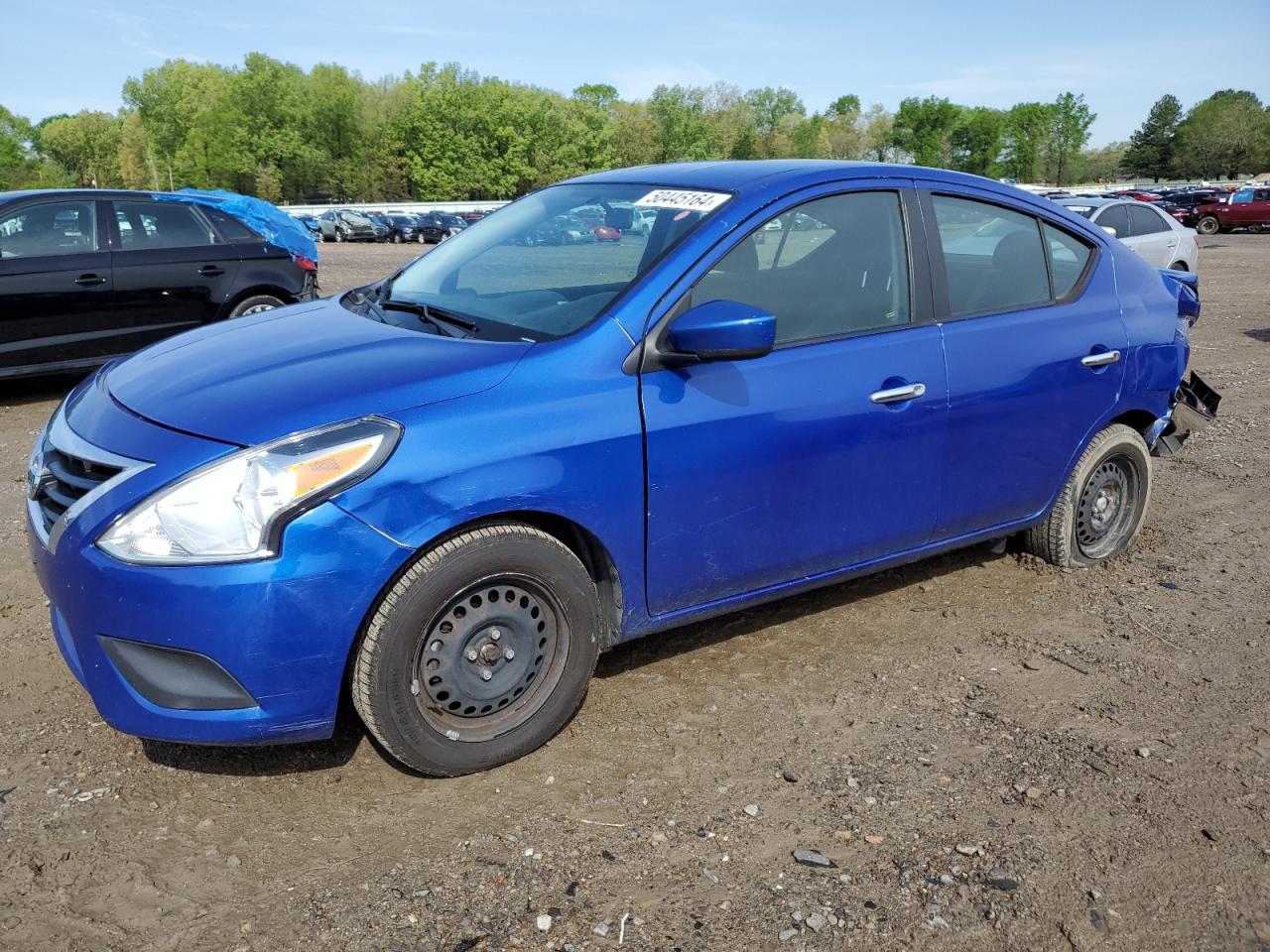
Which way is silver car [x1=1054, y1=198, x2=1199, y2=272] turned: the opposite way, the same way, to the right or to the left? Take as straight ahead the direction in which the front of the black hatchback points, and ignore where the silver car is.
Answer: the same way

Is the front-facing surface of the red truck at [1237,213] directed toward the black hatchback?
no

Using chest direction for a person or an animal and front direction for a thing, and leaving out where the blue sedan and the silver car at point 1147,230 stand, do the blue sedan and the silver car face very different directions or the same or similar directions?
same or similar directions

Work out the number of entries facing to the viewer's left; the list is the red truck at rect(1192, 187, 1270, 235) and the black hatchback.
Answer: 2

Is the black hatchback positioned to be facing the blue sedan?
no

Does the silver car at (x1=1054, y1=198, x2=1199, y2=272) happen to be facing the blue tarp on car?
yes

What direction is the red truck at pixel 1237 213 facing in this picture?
to the viewer's left

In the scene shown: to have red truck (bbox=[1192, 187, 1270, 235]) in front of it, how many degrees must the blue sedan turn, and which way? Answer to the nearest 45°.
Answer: approximately 180°

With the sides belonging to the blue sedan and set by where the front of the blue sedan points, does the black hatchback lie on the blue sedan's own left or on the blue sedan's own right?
on the blue sedan's own right

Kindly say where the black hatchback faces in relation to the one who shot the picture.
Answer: facing to the left of the viewer

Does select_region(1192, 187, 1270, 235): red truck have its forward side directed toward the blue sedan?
no

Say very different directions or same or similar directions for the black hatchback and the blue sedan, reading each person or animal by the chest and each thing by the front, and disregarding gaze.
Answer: same or similar directions

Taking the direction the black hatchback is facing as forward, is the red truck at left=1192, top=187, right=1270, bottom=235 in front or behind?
behind
